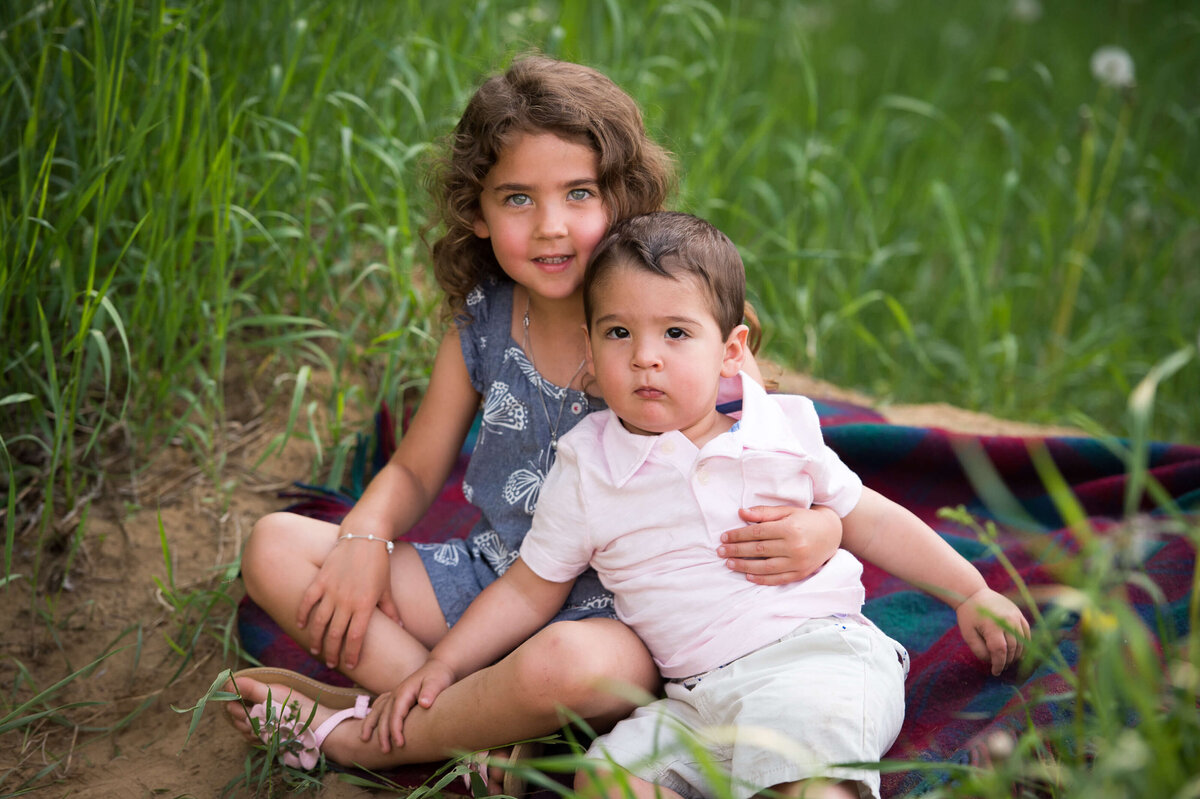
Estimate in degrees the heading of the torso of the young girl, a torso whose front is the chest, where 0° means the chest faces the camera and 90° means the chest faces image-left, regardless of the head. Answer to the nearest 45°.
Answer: approximately 0°
